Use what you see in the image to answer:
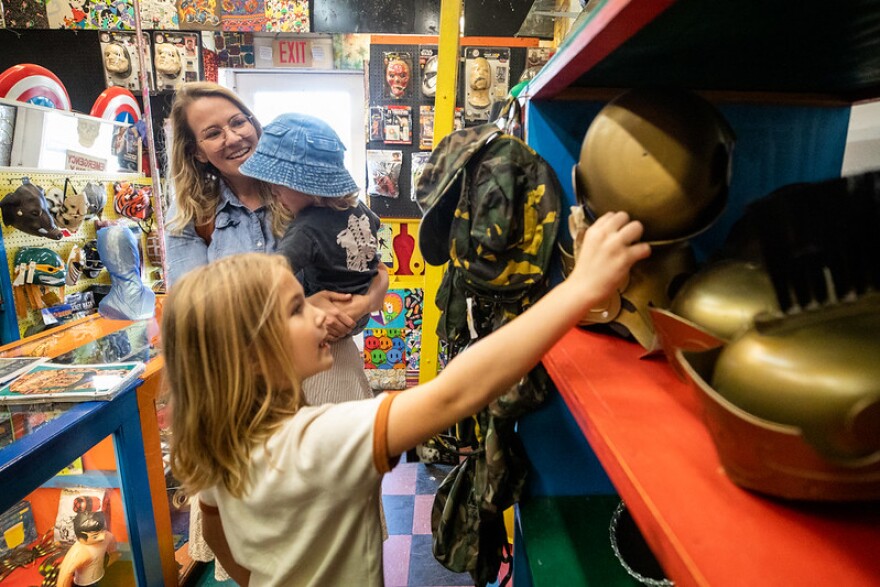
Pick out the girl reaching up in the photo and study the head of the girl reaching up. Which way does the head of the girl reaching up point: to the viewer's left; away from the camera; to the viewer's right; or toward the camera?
to the viewer's right

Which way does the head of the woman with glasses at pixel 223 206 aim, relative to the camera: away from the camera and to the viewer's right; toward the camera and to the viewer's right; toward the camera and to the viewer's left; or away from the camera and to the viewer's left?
toward the camera and to the viewer's right

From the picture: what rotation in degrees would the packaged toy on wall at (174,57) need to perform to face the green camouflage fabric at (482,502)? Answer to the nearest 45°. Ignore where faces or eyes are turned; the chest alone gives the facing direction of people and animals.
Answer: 0° — it already faces it

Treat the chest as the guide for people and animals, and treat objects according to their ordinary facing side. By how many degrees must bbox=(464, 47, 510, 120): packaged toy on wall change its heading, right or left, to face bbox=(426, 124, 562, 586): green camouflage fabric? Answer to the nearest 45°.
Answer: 0° — it already faces it

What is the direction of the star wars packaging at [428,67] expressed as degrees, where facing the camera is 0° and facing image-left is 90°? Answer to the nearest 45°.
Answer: approximately 0°

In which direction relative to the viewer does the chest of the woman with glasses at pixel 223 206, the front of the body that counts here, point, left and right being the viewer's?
facing the viewer and to the right of the viewer

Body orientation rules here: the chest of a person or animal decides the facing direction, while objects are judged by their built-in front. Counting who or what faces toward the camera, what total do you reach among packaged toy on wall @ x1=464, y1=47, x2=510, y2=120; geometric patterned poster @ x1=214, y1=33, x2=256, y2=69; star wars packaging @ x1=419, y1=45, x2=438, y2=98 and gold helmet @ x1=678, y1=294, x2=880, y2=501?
3

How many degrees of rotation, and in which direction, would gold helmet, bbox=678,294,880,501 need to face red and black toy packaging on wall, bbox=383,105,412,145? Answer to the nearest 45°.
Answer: approximately 45° to its right

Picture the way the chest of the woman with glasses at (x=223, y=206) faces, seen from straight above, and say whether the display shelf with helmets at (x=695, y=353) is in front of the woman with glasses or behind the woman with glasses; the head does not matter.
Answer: in front
